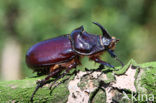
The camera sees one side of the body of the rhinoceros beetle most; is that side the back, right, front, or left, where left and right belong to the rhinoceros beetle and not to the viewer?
right
